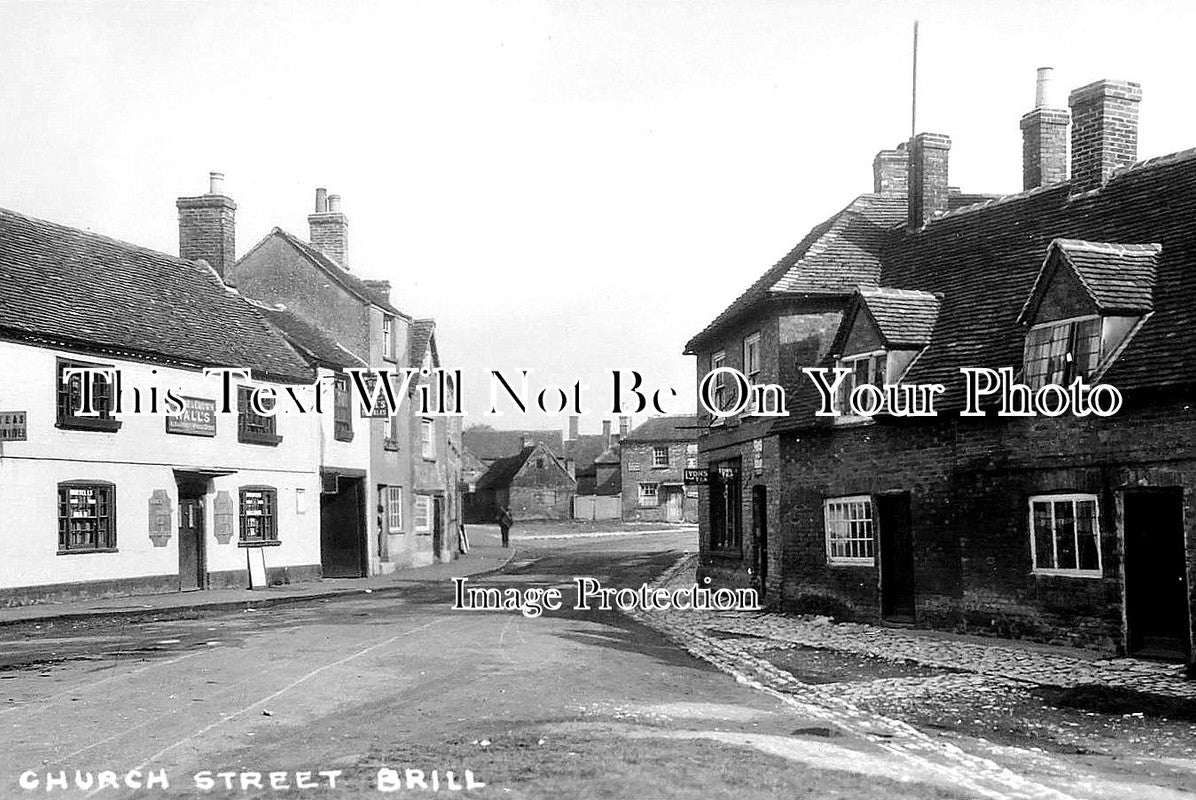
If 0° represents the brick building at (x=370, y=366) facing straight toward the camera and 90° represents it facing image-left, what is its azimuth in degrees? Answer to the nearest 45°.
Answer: approximately 315°

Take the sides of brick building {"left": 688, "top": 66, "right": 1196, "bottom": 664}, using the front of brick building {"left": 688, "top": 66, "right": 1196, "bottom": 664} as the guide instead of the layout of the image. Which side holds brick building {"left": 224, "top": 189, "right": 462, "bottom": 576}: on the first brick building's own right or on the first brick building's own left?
on the first brick building's own right

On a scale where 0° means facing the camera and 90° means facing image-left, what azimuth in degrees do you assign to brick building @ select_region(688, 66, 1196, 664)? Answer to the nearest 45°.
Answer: approximately 45°

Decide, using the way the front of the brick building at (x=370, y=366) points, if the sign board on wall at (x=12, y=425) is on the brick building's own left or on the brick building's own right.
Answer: on the brick building's own right
